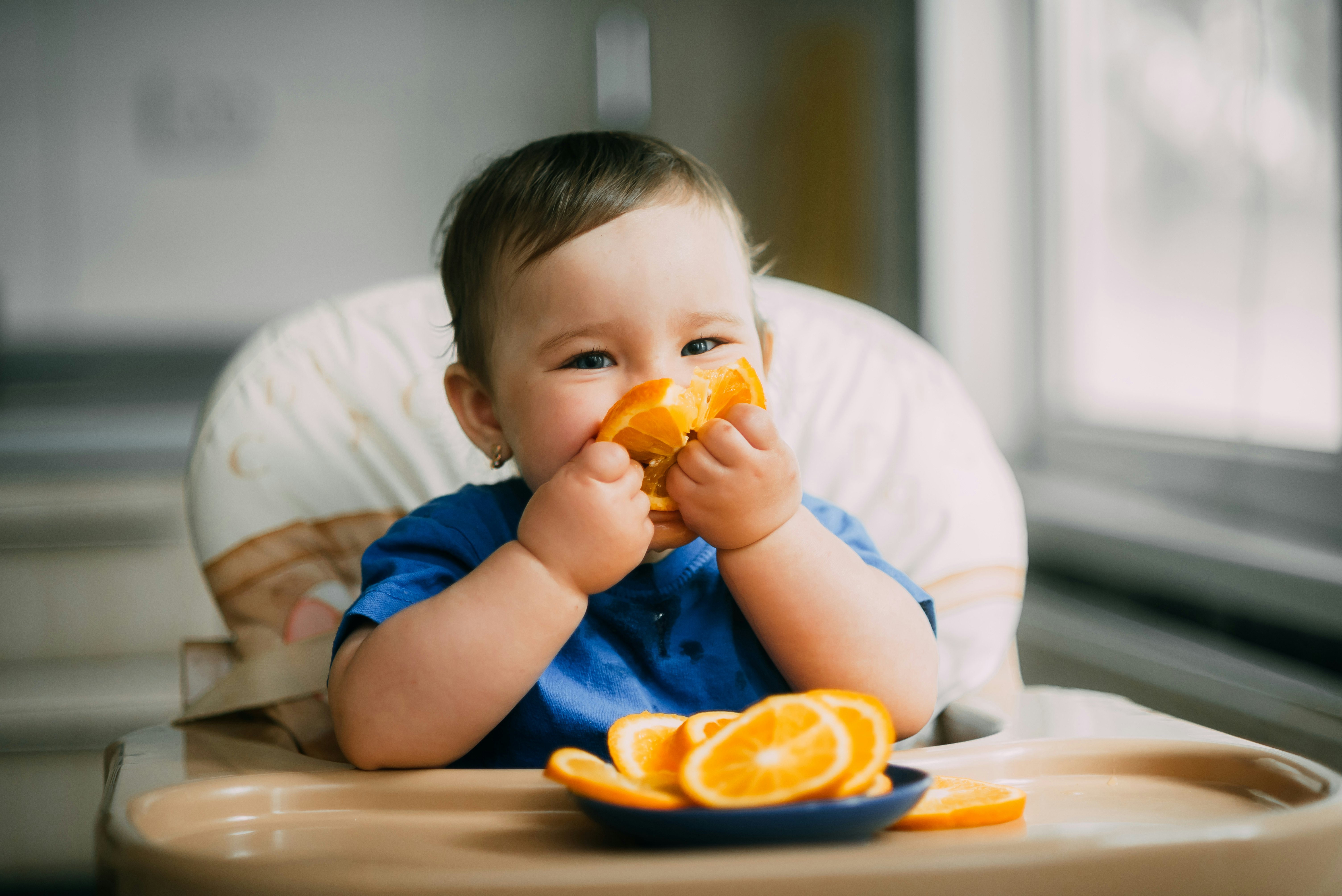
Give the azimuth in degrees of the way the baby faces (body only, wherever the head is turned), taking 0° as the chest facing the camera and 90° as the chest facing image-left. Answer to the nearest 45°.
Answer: approximately 0°

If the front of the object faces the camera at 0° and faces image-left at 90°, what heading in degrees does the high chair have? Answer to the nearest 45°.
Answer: approximately 0°
